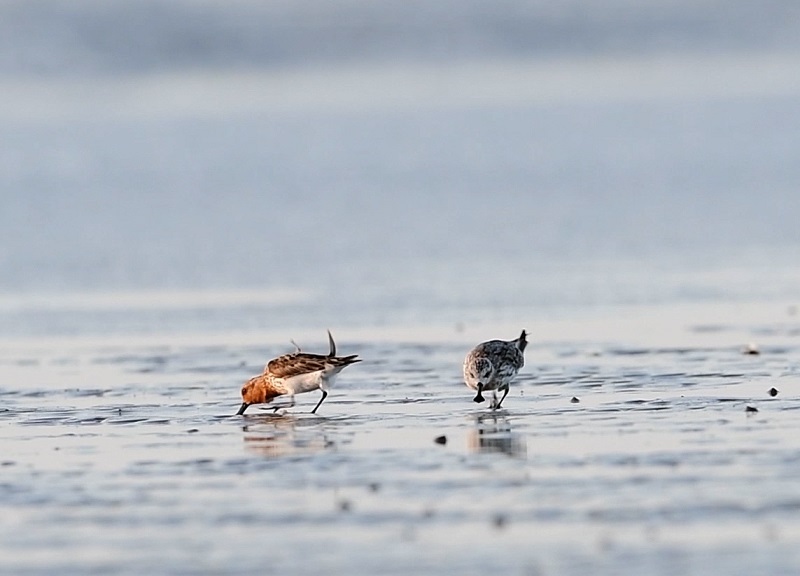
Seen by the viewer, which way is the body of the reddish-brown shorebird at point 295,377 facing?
to the viewer's left

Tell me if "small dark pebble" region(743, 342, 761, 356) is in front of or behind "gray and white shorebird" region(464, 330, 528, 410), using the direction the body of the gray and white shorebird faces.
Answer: behind

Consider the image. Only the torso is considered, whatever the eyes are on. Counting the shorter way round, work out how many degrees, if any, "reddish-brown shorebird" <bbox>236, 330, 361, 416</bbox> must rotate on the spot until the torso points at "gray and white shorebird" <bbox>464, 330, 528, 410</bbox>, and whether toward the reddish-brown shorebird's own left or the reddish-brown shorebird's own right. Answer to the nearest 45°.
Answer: approximately 180°

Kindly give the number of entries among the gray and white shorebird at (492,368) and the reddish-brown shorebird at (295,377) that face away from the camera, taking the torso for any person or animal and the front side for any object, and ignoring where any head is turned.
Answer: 0

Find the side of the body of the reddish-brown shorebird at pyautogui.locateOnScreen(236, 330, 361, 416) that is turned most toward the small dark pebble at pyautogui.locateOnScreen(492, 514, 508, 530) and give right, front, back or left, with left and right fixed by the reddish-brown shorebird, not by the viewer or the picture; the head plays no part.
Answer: left

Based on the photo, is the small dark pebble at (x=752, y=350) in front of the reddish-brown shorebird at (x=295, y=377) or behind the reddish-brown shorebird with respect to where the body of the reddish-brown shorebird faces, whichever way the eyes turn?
behind

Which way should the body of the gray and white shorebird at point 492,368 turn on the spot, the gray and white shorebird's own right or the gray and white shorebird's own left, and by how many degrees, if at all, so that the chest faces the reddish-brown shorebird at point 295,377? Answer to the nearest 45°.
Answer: approximately 45° to the gray and white shorebird's own right

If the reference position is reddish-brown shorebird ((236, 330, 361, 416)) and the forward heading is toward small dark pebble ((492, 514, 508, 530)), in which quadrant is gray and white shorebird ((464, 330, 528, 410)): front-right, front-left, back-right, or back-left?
front-left
